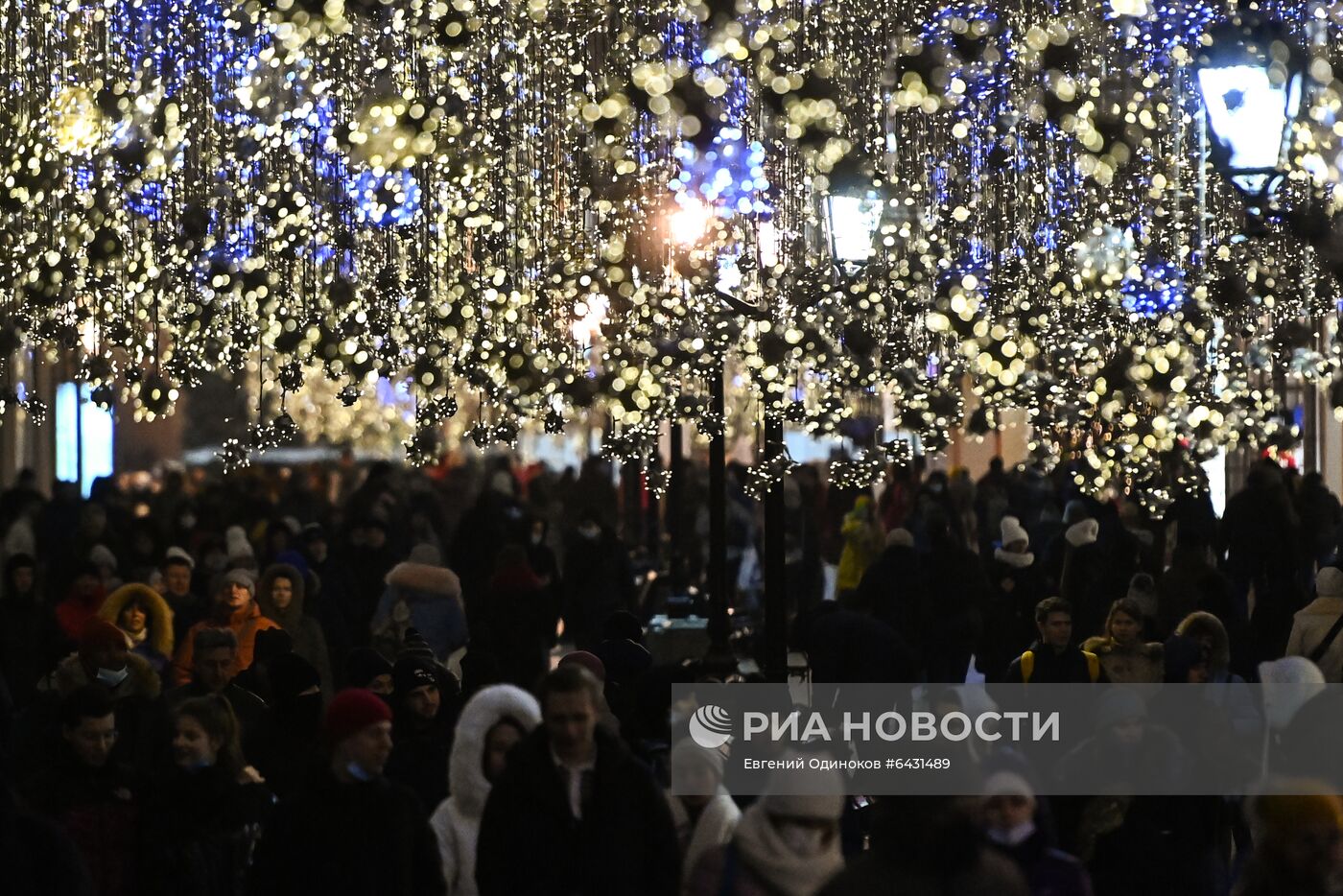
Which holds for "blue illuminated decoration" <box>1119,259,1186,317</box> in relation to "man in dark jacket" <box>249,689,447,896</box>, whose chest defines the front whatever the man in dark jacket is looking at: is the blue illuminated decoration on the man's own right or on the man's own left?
on the man's own left

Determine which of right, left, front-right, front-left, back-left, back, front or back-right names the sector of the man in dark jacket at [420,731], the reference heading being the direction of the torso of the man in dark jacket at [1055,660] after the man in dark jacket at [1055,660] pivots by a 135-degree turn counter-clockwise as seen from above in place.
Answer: back

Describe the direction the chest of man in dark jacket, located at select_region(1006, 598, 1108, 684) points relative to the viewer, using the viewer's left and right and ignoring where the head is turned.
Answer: facing the viewer

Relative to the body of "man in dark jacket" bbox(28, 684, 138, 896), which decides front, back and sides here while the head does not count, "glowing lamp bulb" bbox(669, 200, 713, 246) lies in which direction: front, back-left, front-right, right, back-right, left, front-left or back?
back

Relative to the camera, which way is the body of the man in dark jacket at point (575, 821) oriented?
toward the camera

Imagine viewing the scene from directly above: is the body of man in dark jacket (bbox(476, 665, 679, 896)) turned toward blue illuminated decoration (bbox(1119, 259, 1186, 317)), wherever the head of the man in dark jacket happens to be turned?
no

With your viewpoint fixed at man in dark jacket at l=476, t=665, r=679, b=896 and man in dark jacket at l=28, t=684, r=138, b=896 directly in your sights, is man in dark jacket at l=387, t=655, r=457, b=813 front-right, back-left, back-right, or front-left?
front-right

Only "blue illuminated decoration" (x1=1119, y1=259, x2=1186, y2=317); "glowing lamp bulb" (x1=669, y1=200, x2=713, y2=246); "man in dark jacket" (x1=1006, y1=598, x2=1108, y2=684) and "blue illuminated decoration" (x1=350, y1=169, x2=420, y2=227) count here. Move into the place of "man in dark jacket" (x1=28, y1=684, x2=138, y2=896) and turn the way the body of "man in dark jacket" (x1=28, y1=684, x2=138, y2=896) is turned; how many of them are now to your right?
0

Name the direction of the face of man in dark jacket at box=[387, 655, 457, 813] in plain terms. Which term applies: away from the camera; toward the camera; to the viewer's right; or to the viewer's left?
toward the camera

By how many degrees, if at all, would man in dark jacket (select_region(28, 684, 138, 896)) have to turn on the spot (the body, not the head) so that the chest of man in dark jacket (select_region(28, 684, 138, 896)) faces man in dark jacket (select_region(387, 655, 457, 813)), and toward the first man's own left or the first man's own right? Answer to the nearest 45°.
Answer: approximately 90° to the first man's own left

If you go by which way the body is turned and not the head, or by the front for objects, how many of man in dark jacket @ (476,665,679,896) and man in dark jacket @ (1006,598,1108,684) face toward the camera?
2

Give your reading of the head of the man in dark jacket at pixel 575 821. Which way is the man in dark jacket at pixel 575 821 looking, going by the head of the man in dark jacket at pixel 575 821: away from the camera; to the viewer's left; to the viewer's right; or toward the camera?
toward the camera
